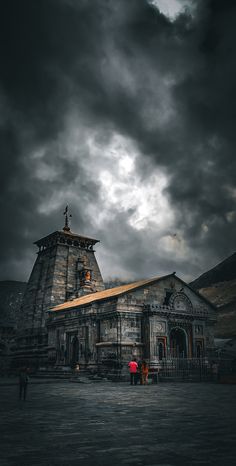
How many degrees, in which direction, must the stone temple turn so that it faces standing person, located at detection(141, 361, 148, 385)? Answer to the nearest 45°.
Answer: approximately 45° to its right

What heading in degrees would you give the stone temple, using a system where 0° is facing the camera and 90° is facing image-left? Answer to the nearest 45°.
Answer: approximately 315°
